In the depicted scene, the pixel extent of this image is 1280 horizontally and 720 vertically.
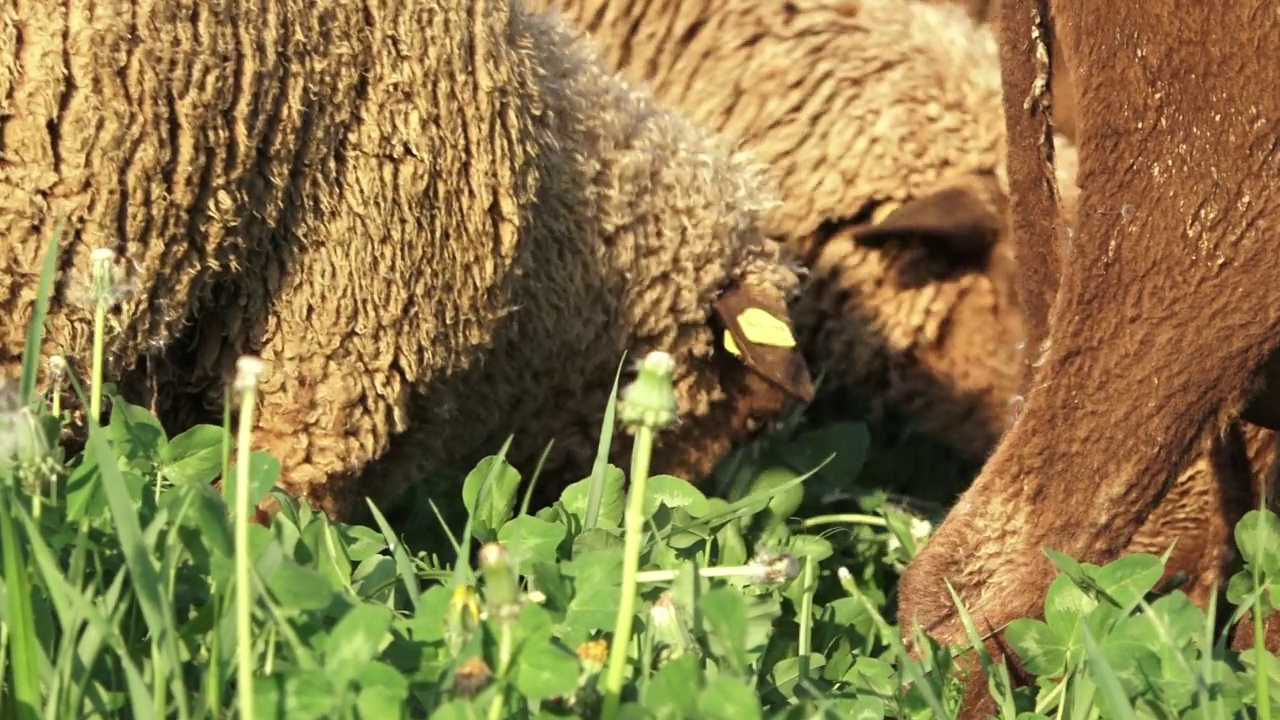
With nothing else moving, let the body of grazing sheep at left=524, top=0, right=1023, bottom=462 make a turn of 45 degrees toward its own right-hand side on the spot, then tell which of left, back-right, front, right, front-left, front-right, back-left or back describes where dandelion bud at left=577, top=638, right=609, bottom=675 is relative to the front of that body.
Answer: front-right

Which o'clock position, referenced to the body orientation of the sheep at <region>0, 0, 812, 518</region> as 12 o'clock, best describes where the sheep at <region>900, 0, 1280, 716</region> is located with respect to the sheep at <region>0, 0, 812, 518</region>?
the sheep at <region>900, 0, 1280, 716</region> is roughly at 12 o'clock from the sheep at <region>0, 0, 812, 518</region>.

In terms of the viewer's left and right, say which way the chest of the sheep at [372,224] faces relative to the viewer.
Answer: facing to the right of the viewer

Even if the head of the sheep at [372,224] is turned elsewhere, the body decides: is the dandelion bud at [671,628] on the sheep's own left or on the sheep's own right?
on the sheep's own right

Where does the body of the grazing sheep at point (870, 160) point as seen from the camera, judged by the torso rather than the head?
to the viewer's right

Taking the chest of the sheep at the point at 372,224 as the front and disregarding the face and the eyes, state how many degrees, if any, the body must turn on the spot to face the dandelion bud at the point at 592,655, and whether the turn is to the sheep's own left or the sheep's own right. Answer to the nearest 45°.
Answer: approximately 90° to the sheep's own right

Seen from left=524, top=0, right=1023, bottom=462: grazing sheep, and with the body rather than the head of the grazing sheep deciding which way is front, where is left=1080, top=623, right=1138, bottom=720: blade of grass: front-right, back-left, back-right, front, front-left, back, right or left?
right

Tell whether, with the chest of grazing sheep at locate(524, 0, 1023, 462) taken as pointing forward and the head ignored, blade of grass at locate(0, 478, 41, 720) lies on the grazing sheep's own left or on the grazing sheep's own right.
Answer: on the grazing sheep's own right

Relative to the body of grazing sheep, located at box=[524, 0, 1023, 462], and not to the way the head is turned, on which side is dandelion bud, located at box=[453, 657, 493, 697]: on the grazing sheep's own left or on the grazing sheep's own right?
on the grazing sheep's own right

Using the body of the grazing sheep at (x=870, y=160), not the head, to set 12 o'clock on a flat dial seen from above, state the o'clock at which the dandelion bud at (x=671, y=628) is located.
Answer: The dandelion bud is roughly at 3 o'clock from the grazing sheep.

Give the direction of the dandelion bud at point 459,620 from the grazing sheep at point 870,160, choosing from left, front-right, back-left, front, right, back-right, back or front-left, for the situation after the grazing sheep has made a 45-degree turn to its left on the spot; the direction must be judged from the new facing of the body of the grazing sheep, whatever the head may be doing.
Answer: back-right

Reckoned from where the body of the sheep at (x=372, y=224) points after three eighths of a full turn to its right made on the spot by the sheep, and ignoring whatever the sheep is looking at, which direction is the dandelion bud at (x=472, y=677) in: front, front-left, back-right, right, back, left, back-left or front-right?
front-left

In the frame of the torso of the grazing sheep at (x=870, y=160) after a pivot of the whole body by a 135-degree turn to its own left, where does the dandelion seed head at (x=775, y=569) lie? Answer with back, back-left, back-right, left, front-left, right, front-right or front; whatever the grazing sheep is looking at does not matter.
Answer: back-left

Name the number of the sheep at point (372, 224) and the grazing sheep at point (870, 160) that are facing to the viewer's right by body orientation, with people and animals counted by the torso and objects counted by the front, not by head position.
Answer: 2

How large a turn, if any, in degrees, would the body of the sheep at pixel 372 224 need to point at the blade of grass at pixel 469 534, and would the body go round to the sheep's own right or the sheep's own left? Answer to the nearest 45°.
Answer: approximately 45° to the sheep's own right

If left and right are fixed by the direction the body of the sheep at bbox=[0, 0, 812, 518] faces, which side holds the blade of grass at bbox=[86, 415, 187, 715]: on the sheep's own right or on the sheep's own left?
on the sheep's own right
